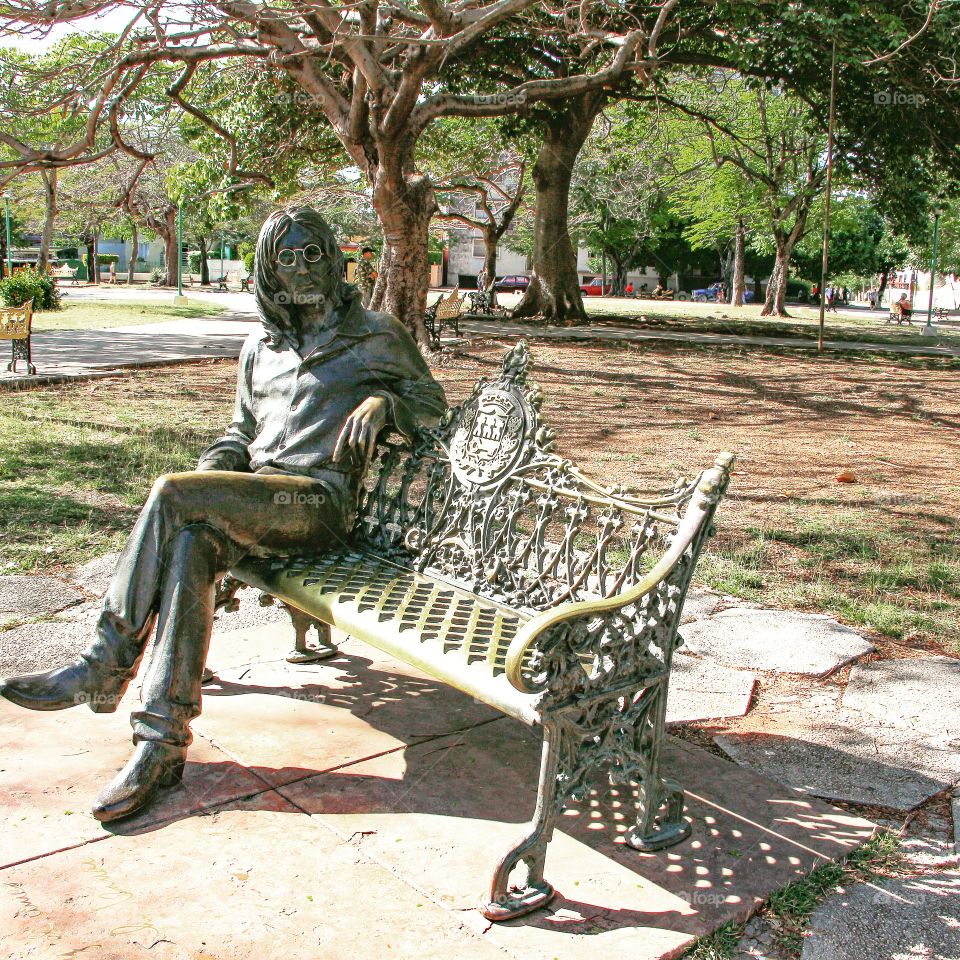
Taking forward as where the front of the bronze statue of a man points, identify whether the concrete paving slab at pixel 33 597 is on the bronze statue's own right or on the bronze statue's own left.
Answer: on the bronze statue's own right

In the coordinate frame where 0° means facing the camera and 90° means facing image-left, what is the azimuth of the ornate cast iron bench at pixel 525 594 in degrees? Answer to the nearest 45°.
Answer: approximately 45°

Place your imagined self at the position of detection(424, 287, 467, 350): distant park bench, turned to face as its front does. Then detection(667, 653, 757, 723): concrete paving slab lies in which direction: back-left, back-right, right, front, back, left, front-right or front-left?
front-left

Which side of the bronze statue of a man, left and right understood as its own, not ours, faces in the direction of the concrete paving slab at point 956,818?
left

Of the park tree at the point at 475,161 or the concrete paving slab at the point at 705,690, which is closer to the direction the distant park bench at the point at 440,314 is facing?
the concrete paving slab

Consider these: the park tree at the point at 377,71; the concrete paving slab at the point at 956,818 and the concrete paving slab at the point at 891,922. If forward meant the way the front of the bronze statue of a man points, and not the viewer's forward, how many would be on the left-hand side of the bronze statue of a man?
2

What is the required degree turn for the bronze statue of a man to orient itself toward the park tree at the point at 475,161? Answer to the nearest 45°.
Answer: approximately 135° to its right

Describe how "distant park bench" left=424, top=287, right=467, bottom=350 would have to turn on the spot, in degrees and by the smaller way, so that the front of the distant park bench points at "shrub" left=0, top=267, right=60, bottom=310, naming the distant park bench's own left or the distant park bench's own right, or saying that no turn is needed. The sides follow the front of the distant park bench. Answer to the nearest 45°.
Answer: approximately 90° to the distant park bench's own right

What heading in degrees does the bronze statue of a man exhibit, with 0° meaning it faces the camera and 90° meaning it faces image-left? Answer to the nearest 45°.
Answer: approximately 45°
